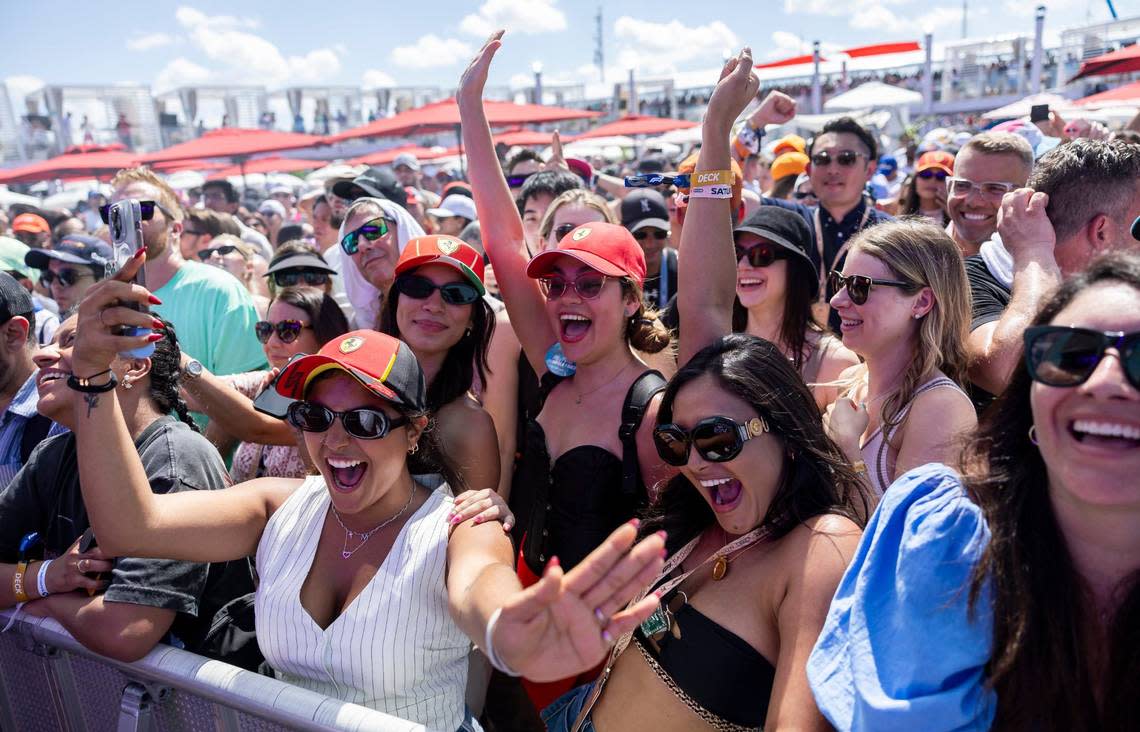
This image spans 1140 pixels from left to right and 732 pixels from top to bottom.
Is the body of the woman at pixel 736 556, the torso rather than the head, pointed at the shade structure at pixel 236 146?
no

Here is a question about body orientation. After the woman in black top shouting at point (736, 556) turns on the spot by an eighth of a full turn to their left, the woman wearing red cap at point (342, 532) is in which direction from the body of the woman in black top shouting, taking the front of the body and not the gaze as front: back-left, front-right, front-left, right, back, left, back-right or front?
right

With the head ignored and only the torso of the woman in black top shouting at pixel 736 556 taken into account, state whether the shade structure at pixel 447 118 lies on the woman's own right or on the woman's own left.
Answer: on the woman's own right

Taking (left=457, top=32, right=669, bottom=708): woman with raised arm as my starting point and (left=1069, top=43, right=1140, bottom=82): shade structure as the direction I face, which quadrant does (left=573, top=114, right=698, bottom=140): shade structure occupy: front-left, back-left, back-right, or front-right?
front-left

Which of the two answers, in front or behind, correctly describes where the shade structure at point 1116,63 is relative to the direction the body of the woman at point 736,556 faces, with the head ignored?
behind

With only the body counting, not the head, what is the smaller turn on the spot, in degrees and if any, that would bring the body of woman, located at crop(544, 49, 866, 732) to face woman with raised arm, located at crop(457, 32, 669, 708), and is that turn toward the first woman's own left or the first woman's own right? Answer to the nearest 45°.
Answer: approximately 90° to the first woman's own right

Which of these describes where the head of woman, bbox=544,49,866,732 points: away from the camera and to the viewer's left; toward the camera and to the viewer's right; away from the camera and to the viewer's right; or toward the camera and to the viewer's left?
toward the camera and to the viewer's left

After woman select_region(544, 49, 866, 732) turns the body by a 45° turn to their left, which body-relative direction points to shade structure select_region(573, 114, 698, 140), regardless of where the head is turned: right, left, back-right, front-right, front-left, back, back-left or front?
back
